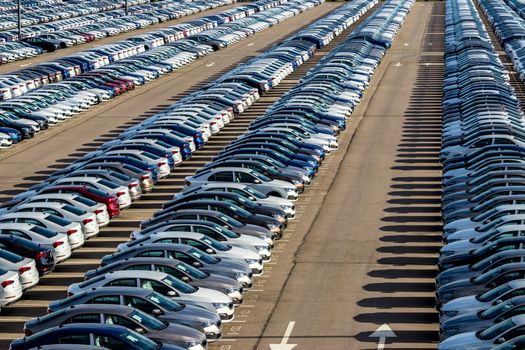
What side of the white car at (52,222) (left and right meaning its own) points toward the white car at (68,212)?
right

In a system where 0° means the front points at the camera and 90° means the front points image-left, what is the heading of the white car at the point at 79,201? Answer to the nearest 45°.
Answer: approximately 135°

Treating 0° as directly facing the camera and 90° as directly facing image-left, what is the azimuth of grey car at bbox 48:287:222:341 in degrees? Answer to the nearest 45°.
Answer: approximately 315°

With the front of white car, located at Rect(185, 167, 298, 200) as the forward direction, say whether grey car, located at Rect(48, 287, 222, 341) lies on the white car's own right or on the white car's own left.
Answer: on the white car's own right

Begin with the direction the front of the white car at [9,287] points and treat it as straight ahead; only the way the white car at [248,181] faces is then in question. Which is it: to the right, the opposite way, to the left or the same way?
the opposite way

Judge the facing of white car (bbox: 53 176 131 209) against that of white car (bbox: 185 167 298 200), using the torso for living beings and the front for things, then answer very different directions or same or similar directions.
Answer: very different directions

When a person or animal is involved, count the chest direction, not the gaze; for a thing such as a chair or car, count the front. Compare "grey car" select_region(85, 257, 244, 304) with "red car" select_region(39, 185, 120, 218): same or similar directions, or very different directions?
very different directions

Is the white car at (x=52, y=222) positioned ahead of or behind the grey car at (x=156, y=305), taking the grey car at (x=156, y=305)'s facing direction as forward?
behind
